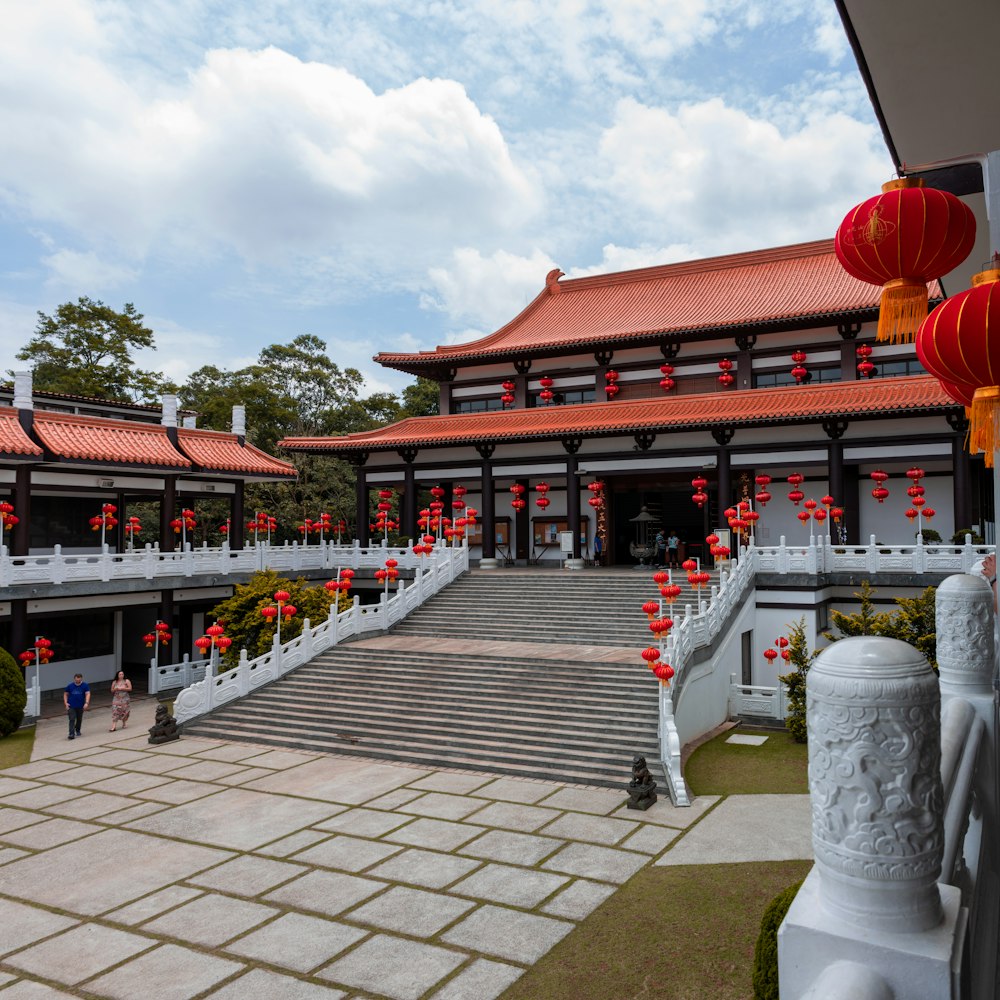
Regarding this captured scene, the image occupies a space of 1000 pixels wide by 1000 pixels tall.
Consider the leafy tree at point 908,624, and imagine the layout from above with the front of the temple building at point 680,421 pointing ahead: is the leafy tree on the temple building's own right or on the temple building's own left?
on the temple building's own left

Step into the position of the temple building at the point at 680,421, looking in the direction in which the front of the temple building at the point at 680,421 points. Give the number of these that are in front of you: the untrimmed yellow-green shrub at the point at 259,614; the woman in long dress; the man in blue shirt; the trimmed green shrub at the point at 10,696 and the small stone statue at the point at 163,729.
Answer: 5

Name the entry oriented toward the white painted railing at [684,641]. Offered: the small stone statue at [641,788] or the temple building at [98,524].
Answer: the temple building

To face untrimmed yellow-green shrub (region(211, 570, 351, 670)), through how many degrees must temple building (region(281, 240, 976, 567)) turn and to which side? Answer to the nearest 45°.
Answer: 0° — it already faces it

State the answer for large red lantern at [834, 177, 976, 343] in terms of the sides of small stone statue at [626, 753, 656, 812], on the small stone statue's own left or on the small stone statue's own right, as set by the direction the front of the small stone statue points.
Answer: on the small stone statue's own left

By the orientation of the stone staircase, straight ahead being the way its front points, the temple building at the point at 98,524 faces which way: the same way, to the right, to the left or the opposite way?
to the left

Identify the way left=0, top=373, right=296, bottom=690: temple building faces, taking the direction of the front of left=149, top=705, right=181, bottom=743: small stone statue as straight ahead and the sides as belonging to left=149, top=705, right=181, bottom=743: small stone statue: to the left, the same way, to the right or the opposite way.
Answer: to the left

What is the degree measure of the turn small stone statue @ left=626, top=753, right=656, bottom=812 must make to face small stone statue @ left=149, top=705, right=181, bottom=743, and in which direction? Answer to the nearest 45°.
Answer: approximately 45° to its right

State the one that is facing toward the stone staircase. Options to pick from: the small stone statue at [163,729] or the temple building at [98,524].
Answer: the temple building

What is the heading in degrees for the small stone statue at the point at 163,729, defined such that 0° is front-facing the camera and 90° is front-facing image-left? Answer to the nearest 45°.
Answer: approximately 45°

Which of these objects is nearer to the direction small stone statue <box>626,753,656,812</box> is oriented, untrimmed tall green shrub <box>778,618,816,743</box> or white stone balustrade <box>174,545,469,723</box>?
the white stone balustrade

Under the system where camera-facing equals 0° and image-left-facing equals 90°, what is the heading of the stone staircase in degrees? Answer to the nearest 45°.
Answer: approximately 45°

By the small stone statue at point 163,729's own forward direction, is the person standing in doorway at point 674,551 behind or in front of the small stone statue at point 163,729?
behind

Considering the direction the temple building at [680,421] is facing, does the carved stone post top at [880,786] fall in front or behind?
in front

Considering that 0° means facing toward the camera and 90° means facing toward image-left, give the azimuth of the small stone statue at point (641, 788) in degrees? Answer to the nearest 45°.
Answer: approximately 45°

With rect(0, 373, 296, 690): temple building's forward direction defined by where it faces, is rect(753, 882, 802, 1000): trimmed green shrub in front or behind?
in front
